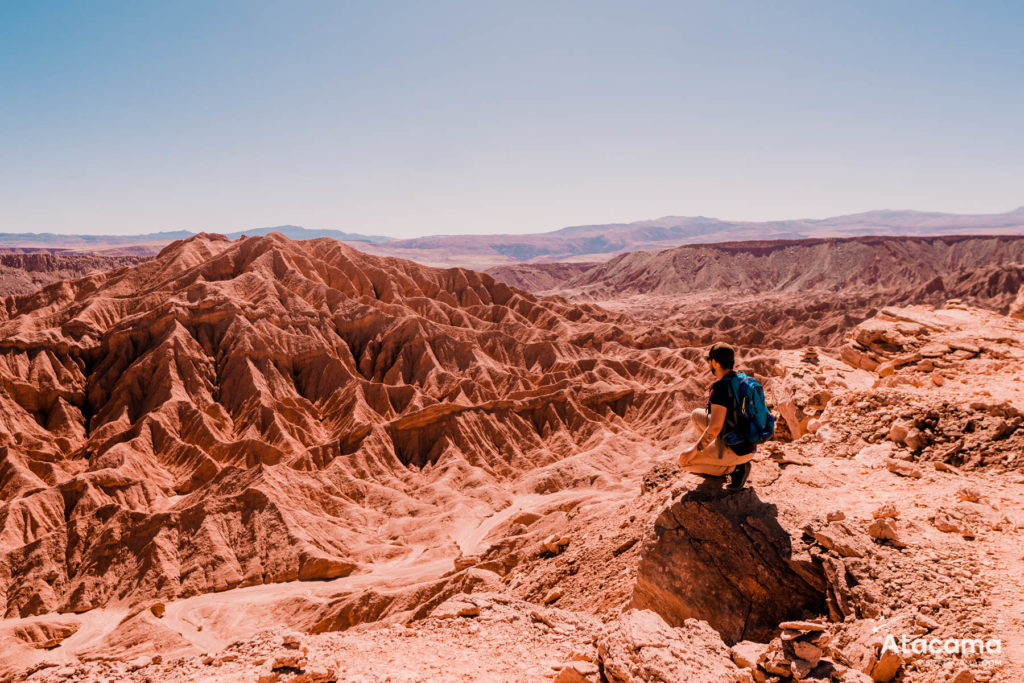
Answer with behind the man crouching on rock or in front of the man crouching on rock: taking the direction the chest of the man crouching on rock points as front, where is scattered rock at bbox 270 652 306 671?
in front

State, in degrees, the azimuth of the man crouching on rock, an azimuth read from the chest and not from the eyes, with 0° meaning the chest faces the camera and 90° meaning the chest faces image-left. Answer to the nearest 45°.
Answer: approximately 90°

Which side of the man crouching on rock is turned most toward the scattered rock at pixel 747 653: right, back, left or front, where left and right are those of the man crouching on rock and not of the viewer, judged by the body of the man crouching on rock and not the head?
left

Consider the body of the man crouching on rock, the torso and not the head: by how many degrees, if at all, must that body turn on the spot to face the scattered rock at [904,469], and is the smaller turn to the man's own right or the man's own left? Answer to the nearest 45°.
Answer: approximately 135° to the man's own right

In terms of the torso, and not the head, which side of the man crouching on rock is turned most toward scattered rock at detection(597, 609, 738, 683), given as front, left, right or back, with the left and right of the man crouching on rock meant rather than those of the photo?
left

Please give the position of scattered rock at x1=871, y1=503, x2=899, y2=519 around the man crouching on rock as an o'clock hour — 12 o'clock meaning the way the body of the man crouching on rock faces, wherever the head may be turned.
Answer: The scattered rock is roughly at 5 o'clock from the man crouching on rock.
